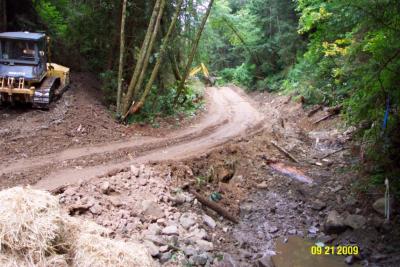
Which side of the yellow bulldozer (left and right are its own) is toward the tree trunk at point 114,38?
front

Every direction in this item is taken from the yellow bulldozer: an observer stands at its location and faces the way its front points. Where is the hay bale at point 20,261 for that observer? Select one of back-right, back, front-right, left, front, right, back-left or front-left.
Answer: back-right

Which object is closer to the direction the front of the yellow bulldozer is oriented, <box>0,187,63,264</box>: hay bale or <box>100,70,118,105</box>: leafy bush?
the leafy bush

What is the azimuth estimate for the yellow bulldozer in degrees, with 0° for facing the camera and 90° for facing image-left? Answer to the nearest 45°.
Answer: approximately 225°

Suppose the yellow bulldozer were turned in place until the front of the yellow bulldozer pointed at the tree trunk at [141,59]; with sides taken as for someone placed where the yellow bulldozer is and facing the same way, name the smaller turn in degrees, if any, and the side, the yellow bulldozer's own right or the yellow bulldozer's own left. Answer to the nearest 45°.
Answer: approximately 45° to the yellow bulldozer's own right

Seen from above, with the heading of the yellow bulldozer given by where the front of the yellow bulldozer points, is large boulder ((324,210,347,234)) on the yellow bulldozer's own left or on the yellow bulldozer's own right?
on the yellow bulldozer's own right

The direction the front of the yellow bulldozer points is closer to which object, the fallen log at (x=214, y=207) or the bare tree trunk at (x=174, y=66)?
the bare tree trunk
